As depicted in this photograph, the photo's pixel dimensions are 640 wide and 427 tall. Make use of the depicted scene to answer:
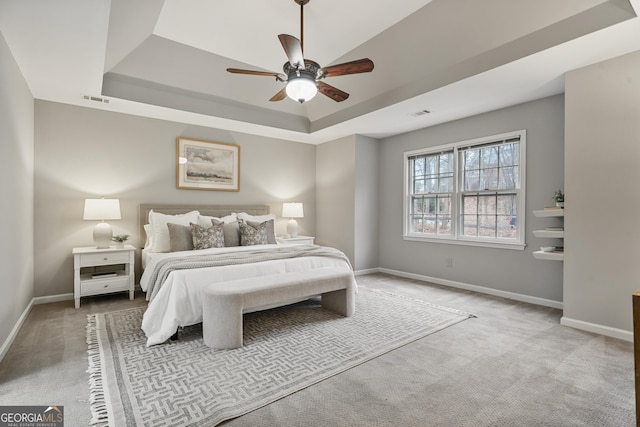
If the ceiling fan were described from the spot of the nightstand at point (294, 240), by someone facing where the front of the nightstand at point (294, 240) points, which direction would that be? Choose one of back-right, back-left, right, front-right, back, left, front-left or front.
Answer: front-right

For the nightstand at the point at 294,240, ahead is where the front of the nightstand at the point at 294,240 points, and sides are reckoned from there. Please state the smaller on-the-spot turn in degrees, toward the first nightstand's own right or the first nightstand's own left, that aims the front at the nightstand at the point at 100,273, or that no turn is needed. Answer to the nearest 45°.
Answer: approximately 90° to the first nightstand's own right

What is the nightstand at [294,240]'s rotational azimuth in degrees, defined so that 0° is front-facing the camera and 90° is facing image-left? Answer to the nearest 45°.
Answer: approximately 315°

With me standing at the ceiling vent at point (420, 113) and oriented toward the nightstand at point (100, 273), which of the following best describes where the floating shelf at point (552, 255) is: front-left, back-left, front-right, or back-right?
back-left

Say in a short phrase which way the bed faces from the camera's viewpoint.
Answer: facing the viewer and to the right of the viewer

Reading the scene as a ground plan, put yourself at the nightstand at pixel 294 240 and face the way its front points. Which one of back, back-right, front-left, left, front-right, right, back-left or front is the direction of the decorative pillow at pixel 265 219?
right

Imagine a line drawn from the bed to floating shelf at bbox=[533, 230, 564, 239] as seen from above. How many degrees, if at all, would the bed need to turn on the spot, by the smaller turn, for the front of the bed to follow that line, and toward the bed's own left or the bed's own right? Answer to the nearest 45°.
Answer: approximately 45° to the bed's own left

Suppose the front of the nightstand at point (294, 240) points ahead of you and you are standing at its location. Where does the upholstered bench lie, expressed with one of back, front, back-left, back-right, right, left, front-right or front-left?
front-right

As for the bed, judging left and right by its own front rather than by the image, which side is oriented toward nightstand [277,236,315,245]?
left

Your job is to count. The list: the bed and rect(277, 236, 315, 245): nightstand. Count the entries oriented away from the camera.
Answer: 0

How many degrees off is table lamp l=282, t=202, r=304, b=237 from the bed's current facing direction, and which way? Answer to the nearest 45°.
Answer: approximately 90° to its left

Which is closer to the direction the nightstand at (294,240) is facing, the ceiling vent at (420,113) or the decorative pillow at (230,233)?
the ceiling vent

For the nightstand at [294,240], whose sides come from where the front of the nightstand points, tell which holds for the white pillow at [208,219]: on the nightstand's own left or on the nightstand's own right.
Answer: on the nightstand's own right

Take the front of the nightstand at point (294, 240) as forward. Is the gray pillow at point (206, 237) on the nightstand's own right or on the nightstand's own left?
on the nightstand's own right

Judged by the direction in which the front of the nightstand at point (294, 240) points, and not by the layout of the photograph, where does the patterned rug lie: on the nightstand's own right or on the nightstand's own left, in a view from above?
on the nightstand's own right
